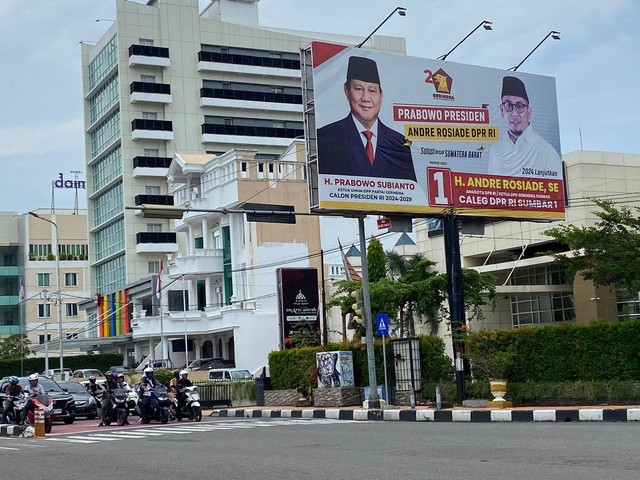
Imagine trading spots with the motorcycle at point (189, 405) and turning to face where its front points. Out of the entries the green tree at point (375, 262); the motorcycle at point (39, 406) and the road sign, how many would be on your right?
1

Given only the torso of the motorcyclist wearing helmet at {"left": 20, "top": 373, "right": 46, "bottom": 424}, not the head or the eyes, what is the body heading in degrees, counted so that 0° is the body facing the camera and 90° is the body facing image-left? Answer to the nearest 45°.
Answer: approximately 315°

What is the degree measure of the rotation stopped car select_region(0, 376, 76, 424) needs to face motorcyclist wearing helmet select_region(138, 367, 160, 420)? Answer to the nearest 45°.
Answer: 0° — it already faces them

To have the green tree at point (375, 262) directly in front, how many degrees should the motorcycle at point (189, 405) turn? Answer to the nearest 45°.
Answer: approximately 90° to its left

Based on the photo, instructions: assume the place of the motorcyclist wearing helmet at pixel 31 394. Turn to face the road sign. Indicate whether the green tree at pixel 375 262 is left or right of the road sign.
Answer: left

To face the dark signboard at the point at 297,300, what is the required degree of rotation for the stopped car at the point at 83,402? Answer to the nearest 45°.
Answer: approximately 90° to its left

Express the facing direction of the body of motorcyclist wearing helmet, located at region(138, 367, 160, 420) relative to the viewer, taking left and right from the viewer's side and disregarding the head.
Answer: facing the viewer and to the right of the viewer

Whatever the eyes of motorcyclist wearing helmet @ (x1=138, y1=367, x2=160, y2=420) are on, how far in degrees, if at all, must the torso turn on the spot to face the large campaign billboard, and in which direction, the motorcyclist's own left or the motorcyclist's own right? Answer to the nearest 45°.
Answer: approximately 45° to the motorcyclist's own left

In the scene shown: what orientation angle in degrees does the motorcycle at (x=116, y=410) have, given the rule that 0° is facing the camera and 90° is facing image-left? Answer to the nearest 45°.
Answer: approximately 315°

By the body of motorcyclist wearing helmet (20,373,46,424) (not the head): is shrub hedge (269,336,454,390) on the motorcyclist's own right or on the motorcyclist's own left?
on the motorcyclist's own left
